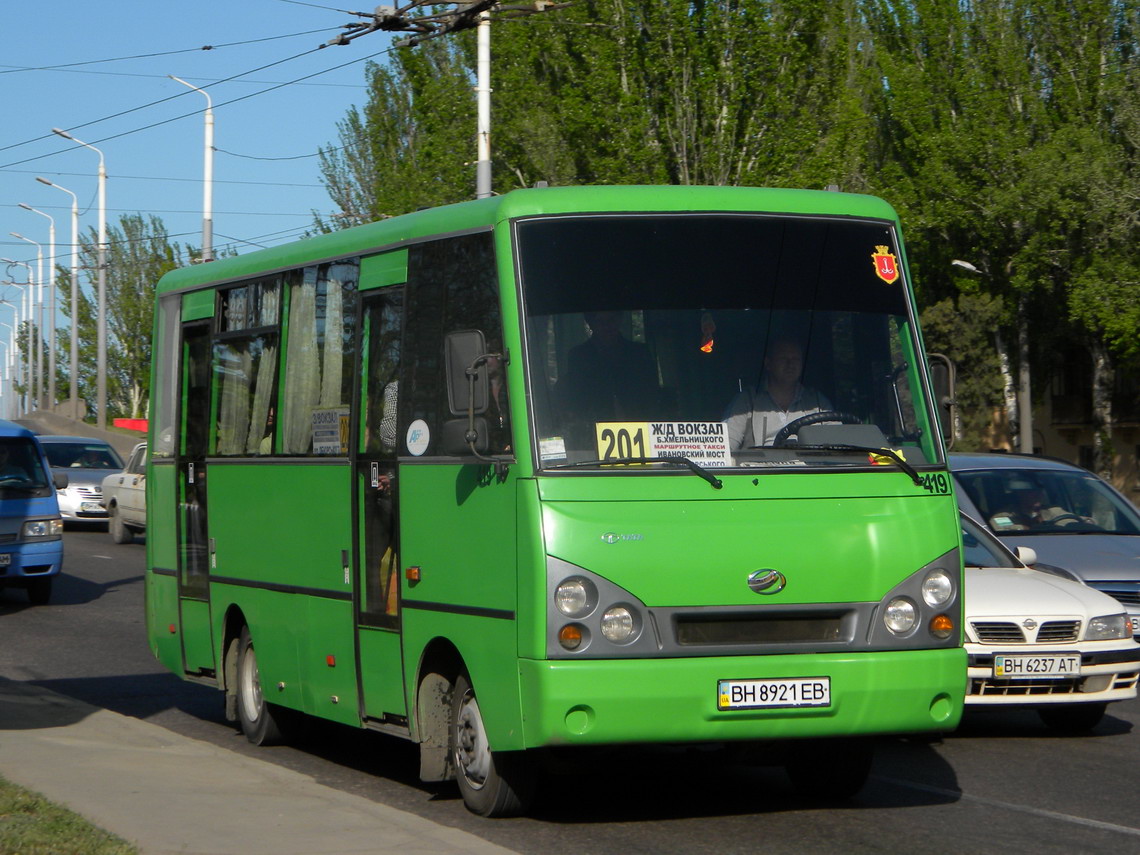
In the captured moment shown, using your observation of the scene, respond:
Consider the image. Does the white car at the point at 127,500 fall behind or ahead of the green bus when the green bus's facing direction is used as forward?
behind

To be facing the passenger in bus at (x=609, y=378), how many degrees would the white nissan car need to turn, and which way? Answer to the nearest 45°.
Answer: approximately 90° to its right

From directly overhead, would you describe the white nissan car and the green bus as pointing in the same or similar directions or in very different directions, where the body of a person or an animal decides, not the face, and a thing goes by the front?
same or similar directions

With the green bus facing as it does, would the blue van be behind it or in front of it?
behind

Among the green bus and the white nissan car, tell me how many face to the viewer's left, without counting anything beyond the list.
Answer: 0

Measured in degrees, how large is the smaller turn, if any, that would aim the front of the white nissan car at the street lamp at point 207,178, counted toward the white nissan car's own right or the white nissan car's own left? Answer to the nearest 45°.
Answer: approximately 180°

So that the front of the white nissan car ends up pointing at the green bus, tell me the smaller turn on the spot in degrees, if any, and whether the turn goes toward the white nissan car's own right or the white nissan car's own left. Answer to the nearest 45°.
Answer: approximately 90° to the white nissan car's own right
